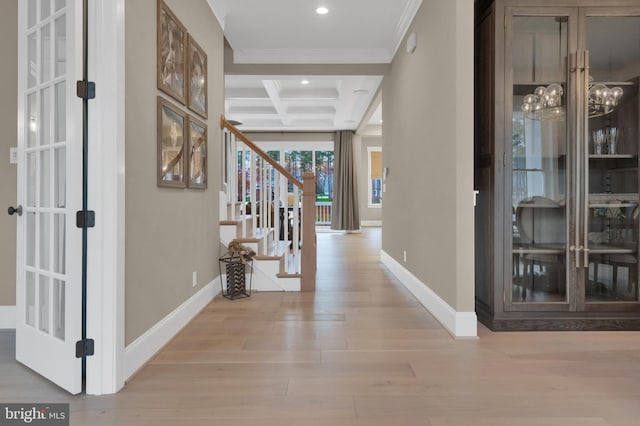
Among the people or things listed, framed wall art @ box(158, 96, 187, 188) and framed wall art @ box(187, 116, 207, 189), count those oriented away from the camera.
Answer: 0

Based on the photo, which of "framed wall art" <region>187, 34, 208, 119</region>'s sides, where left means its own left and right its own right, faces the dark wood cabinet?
front

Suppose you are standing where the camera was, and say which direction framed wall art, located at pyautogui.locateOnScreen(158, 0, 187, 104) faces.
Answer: facing the viewer and to the right of the viewer

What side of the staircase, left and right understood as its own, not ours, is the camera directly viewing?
right

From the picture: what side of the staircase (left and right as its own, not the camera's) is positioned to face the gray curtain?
left
